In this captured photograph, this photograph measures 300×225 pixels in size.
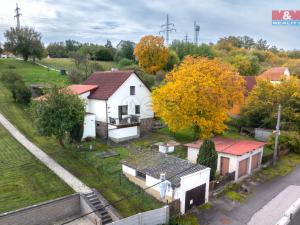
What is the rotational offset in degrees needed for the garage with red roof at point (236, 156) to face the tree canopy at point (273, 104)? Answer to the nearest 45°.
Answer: approximately 135° to its left

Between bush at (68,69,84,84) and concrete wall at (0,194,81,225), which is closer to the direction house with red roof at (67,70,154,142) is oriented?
the concrete wall

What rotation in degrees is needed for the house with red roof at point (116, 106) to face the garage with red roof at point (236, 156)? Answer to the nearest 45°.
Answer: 0° — it already faces it

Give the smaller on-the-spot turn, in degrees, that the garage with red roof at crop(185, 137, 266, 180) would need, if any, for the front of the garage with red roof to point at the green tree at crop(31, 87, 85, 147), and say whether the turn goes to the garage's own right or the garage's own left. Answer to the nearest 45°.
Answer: approximately 135° to the garage's own right

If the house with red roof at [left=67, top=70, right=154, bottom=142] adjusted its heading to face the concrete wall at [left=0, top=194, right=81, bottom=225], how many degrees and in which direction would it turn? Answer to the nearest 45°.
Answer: approximately 45° to its right

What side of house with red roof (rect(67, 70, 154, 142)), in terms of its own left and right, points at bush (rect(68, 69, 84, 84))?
back

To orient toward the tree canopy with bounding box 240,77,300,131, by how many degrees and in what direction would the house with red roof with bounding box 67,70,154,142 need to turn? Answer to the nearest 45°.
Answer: approximately 45° to its left

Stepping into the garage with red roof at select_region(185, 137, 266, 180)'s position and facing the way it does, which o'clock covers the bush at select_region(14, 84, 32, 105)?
The bush is roughly at 5 o'clock from the garage with red roof.

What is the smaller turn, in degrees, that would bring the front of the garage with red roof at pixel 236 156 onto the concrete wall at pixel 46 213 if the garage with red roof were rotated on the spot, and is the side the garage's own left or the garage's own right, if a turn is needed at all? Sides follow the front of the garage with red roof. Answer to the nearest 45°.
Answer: approximately 90° to the garage's own right

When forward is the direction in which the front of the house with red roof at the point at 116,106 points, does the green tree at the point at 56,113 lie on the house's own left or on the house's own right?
on the house's own right

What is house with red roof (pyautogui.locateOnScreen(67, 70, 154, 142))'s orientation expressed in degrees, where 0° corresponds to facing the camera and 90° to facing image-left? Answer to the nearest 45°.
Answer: approximately 315°
